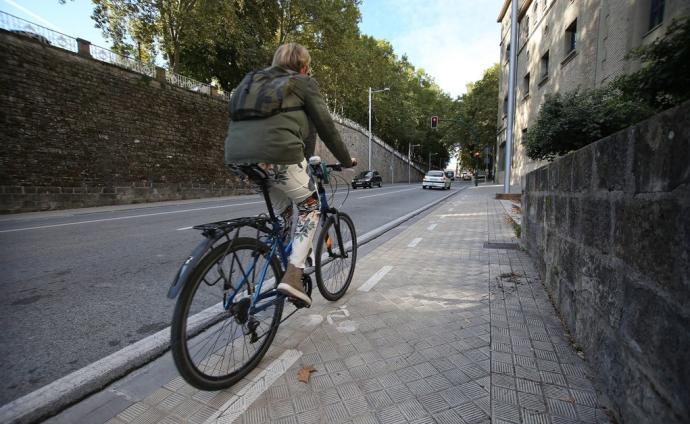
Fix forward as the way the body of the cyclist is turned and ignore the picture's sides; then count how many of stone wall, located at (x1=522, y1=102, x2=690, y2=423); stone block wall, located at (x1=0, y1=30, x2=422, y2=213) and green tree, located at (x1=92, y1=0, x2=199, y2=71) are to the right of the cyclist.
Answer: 1

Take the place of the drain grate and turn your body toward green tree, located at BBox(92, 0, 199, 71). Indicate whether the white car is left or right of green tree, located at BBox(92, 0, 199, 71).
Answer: right

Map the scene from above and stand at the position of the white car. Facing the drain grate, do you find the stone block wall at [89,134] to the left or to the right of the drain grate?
right

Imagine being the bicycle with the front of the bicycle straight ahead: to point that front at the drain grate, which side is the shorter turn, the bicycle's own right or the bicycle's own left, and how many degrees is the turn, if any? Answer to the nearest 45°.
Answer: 0° — it already faces it

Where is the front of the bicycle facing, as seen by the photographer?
facing away from the viewer and to the right of the viewer

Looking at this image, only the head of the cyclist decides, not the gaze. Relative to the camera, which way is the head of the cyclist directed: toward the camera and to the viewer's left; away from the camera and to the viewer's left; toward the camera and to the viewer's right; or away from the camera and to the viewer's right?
away from the camera and to the viewer's right

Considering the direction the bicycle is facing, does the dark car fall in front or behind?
in front

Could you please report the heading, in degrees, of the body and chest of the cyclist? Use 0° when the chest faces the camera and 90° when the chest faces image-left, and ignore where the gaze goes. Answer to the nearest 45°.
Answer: approximately 225°

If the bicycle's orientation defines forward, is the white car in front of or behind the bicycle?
in front

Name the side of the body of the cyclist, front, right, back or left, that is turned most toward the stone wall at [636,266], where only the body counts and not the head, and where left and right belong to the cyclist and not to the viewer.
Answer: right

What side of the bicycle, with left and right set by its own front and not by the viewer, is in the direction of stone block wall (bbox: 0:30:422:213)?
left

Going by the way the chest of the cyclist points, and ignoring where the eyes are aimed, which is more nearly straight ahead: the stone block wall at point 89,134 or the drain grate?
the drain grate
